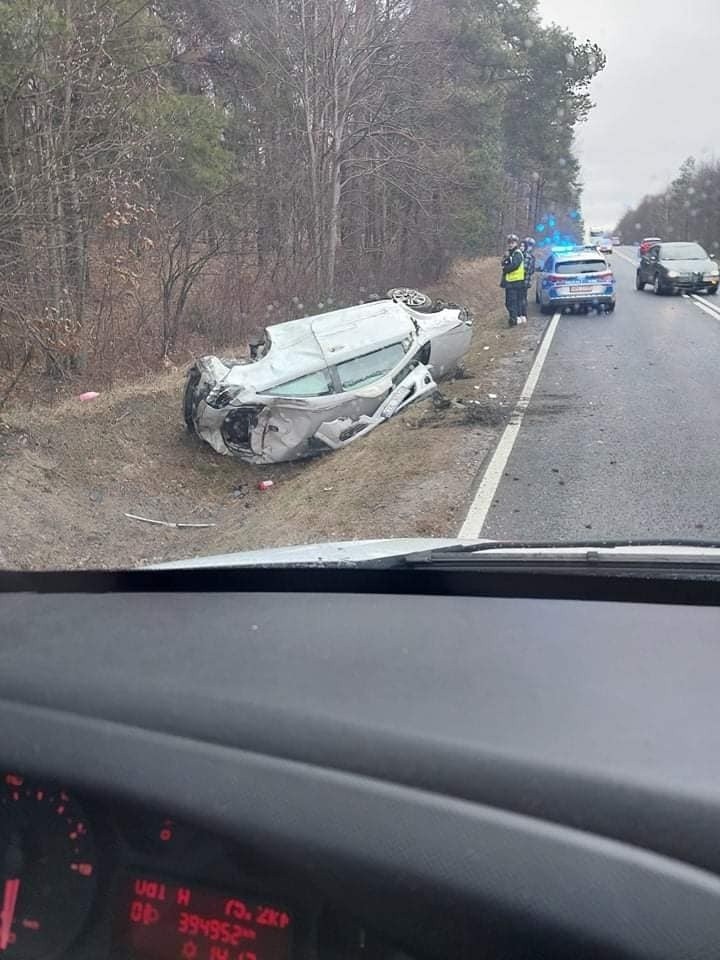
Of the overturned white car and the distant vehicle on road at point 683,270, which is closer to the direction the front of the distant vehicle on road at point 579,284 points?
the distant vehicle on road

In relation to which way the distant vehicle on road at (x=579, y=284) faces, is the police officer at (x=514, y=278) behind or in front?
behind

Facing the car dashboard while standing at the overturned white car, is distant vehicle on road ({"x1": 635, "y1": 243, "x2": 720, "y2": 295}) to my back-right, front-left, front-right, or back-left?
back-left

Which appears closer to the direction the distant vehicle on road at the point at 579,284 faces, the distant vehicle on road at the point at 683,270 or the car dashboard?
the distant vehicle on road

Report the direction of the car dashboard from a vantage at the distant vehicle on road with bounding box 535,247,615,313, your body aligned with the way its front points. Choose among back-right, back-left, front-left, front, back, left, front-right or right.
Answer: back

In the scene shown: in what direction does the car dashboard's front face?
toward the camera

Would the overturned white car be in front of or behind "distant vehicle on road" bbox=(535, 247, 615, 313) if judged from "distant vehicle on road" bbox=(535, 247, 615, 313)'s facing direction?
behind

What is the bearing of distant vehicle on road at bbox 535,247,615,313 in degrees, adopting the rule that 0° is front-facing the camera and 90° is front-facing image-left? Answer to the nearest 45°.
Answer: approximately 180°
